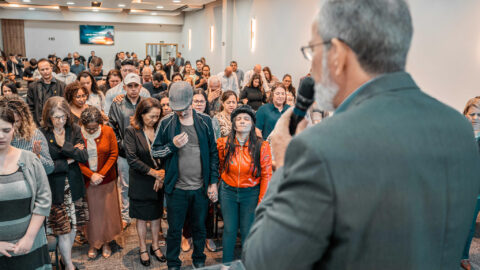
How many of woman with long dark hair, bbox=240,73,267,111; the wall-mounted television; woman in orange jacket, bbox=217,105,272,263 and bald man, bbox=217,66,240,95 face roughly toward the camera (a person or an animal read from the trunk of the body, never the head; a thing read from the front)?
4

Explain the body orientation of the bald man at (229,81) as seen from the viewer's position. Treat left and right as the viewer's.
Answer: facing the viewer

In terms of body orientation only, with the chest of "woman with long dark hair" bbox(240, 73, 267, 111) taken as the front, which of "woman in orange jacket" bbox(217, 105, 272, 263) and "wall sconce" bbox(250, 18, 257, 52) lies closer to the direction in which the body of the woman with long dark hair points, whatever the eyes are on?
the woman in orange jacket

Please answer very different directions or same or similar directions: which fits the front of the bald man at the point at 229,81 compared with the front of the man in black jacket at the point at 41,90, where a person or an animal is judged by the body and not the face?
same or similar directions

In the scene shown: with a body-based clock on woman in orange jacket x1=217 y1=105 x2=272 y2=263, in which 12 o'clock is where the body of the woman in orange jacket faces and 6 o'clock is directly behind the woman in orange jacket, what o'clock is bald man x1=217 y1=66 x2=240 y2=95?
The bald man is roughly at 6 o'clock from the woman in orange jacket.

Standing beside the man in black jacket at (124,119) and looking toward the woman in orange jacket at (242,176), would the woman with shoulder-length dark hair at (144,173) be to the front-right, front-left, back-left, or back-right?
front-right

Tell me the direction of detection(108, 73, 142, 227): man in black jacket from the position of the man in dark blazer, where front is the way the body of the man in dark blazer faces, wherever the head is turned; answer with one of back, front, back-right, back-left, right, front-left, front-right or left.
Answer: front

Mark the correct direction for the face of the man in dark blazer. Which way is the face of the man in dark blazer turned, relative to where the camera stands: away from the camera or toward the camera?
away from the camera

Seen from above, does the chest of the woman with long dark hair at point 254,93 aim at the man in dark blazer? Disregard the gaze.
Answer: yes

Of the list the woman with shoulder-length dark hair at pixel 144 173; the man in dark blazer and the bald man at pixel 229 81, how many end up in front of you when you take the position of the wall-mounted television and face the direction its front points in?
3

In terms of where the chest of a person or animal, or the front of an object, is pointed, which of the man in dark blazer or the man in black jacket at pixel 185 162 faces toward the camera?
the man in black jacket

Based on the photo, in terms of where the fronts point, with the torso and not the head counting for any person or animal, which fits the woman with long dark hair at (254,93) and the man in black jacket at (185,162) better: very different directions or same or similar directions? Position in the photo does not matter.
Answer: same or similar directions

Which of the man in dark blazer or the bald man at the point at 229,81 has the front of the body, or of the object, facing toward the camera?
the bald man

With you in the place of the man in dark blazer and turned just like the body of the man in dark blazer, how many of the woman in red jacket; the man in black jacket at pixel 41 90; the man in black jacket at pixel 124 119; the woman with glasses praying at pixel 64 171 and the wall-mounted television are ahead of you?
5

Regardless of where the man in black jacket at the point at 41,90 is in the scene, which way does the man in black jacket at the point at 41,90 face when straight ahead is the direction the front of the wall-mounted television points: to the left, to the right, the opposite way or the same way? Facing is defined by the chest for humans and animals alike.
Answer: the same way

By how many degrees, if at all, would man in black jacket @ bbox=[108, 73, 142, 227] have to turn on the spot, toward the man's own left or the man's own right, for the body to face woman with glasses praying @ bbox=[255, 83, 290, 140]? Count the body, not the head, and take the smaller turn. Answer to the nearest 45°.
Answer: approximately 45° to the man's own left

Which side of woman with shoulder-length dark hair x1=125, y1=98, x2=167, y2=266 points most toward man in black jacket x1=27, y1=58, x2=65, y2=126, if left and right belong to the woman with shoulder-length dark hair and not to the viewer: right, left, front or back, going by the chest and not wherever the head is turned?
back

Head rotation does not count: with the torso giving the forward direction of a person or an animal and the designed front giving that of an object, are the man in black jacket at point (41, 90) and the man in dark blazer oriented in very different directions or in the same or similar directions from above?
very different directions

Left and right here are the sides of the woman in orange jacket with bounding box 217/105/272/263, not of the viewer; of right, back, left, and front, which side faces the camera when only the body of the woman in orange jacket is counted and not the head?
front

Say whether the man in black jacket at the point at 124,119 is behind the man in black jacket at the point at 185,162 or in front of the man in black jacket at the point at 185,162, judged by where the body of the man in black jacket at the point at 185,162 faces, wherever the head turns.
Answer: behind

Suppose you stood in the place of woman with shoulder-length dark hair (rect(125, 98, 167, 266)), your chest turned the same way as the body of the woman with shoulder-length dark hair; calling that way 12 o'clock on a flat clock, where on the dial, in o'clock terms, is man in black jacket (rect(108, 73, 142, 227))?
The man in black jacket is roughly at 7 o'clock from the woman with shoulder-length dark hair.

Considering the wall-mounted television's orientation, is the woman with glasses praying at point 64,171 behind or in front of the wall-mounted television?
in front

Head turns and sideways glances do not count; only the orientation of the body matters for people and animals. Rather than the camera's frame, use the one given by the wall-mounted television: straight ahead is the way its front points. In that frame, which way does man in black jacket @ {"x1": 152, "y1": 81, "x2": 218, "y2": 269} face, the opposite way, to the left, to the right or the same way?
the same way

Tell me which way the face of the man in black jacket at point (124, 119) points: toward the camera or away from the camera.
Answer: toward the camera
